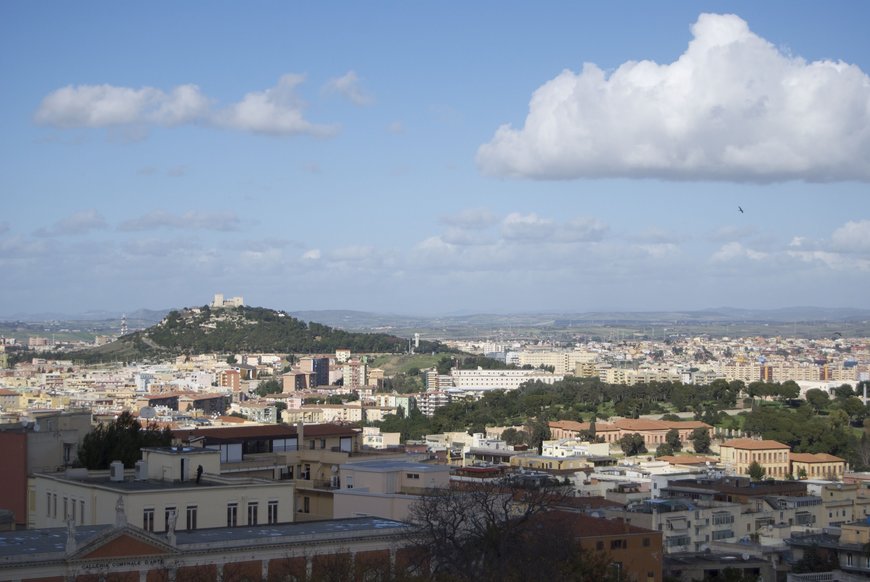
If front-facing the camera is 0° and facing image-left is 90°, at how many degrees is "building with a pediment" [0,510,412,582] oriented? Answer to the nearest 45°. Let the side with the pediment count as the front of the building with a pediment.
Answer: approximately 0°

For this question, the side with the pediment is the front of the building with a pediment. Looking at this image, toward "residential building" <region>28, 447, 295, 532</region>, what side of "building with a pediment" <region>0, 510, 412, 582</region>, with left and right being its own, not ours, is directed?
back

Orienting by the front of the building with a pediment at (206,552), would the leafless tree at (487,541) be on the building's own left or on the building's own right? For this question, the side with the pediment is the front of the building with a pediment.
on the building's own left

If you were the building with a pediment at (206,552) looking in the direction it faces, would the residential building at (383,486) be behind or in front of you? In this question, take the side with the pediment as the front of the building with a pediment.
behind
